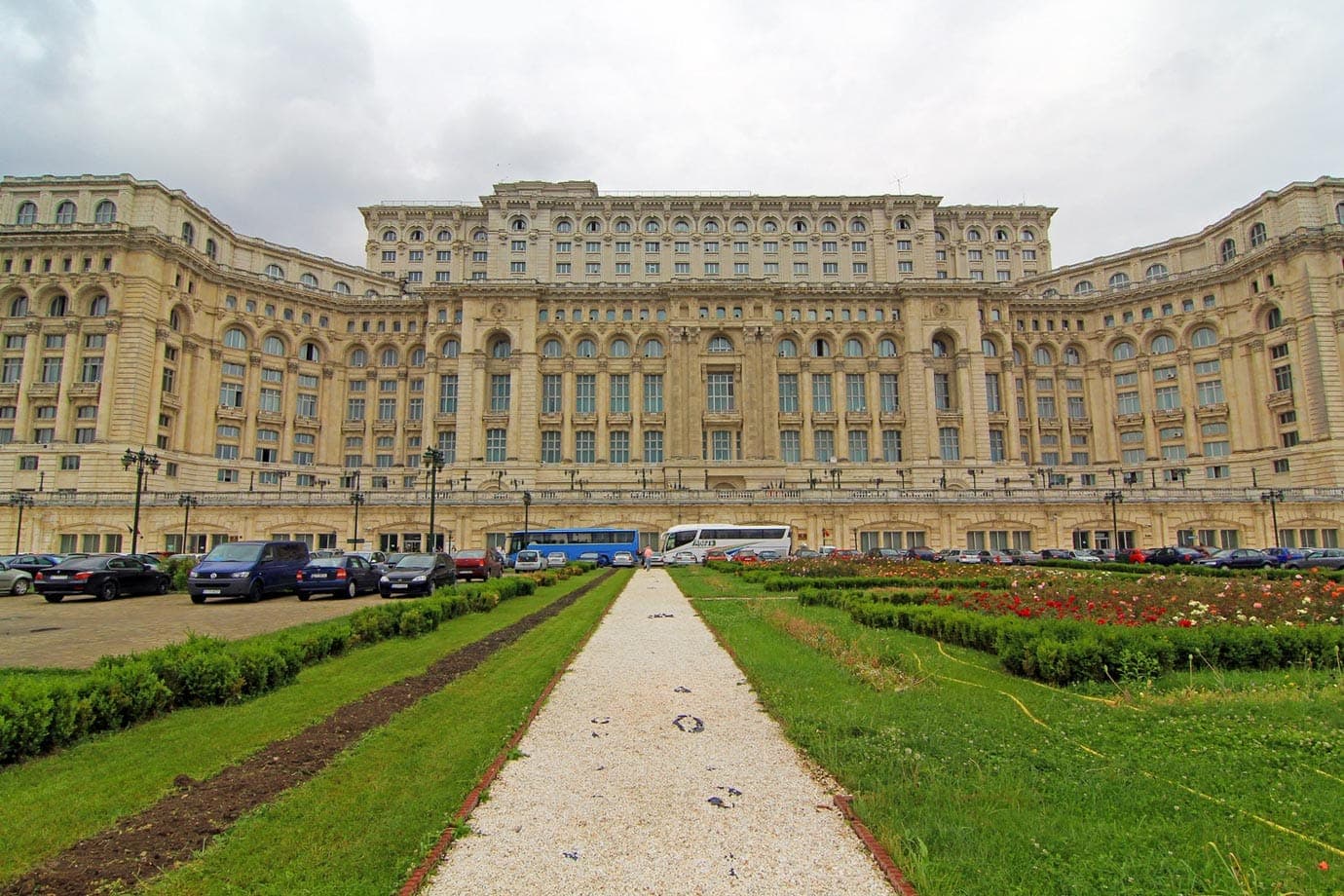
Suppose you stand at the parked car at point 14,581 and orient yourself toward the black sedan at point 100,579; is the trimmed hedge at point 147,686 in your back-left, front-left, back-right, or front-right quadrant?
front-right

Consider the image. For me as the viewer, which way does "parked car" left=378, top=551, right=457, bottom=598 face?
facing the viewer and to the left of the viewer

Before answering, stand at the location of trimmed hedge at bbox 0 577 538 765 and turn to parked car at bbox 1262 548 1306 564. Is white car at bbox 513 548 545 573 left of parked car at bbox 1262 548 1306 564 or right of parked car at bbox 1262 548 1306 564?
left

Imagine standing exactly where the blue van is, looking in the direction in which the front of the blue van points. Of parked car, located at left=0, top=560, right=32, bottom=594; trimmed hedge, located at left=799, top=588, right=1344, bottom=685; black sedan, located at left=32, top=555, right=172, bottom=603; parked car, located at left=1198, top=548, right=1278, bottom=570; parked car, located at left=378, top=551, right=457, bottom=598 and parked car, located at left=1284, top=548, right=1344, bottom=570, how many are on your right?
2

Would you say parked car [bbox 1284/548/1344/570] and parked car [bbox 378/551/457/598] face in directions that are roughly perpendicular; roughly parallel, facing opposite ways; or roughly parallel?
roughly perpendicular

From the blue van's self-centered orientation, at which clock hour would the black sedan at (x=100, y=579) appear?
The black sedan is roughly at 3 o'clock from the blue van.

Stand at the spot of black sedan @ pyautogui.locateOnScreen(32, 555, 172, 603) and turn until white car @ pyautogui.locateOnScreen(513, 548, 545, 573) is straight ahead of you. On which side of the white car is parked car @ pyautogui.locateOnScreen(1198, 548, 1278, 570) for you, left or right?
right

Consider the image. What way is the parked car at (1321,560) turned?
to the viewer's left

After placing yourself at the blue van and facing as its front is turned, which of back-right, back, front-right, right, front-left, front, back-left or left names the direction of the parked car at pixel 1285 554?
back-left

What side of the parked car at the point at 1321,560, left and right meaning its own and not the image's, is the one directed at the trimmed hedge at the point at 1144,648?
left

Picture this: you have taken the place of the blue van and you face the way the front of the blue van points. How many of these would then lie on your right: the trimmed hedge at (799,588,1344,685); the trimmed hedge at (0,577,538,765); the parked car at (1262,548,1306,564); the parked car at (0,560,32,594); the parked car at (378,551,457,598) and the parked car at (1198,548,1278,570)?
1

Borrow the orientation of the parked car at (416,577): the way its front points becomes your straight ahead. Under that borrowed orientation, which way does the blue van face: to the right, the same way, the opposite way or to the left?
the same way
